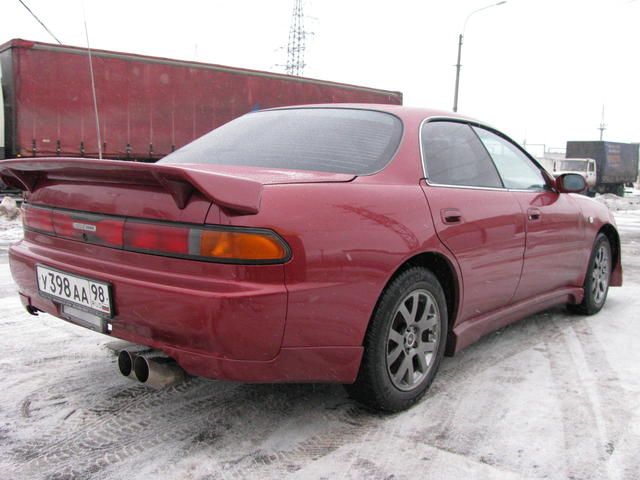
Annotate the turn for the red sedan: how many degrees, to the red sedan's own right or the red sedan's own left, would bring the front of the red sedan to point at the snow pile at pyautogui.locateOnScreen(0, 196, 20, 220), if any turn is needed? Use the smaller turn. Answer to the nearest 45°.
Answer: approximately 90° to the red sedan's own left

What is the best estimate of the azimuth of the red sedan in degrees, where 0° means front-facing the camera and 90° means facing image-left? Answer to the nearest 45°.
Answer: approximately 225°

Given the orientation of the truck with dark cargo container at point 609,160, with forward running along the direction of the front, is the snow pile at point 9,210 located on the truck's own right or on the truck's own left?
on the truck's own left

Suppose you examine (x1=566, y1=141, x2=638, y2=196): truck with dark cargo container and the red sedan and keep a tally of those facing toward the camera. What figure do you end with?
0

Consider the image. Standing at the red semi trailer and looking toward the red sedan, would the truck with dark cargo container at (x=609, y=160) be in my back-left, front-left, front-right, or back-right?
back-left

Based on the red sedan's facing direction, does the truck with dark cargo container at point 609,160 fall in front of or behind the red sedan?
in front

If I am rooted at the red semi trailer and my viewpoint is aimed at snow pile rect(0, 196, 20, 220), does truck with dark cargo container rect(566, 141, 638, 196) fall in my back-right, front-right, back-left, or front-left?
back-left
